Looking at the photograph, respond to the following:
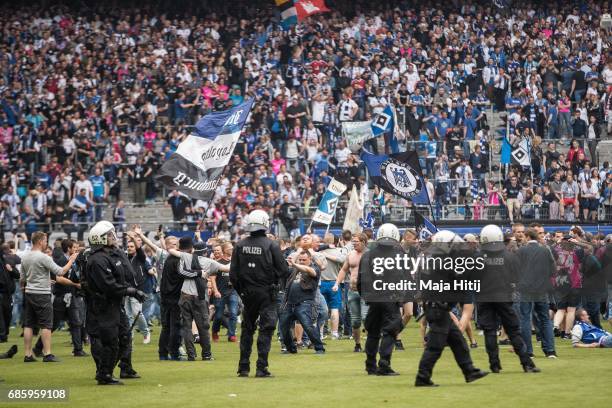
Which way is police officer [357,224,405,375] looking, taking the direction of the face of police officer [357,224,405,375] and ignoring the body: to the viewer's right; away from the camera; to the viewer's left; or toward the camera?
away from the camera

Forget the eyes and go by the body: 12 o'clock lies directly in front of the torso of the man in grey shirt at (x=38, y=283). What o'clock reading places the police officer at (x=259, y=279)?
The police officer is roughly at 3 o'clock from the man in grey shirt.

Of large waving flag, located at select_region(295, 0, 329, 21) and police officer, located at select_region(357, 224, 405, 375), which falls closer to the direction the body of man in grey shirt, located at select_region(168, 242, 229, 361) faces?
the large waving flag

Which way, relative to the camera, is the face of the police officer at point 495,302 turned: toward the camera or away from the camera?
away from the camera

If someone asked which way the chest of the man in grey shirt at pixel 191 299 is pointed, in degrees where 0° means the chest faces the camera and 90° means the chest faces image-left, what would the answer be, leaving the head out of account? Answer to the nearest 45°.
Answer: approximately 180°

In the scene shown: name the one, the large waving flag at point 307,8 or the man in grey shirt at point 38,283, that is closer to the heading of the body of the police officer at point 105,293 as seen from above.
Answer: the large waving flag
